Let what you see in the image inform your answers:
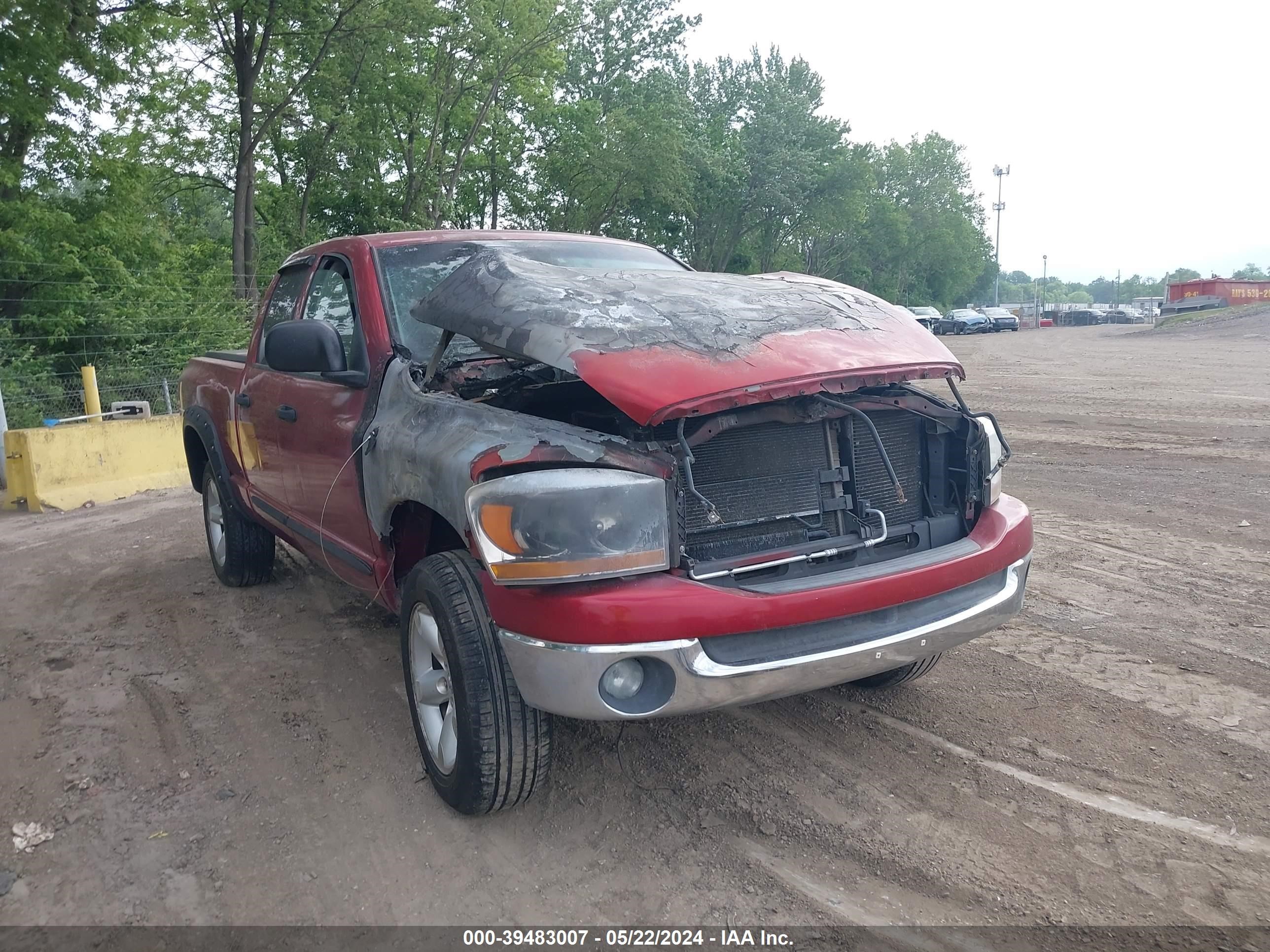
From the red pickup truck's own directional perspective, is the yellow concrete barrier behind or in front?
behind

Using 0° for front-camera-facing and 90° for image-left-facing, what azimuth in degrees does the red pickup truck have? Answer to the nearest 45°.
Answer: approximately 315°

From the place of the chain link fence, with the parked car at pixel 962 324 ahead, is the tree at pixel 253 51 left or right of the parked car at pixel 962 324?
left

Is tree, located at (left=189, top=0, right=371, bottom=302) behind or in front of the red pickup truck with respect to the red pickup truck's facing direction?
behind

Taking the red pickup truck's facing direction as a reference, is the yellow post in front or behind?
behind

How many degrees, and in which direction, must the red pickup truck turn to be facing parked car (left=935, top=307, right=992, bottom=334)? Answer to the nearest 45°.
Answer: approximately 135° to its left

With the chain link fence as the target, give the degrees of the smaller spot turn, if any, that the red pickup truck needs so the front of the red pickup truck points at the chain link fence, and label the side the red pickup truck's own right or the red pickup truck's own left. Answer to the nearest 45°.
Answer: approximately 180°
